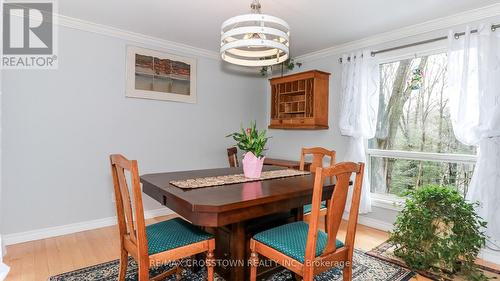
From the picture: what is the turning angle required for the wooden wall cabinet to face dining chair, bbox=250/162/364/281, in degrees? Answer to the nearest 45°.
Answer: approximately 45° to its left

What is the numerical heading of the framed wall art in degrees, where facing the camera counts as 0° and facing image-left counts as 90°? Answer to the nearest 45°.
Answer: approximately 315°

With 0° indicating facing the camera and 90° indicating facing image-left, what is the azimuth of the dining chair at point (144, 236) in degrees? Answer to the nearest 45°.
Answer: approximately 225°

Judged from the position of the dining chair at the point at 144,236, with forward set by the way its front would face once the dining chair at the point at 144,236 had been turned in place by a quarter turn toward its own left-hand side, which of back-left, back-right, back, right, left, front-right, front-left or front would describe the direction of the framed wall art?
front-right

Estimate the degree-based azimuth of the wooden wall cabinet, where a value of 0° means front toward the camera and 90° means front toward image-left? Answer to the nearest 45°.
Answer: approximately 45°

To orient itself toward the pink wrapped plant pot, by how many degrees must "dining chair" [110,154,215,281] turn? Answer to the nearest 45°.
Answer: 0° — it already faces it

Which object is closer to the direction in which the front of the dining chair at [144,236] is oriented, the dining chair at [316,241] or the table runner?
the table runner

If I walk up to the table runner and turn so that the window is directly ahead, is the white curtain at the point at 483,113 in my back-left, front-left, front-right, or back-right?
front-right

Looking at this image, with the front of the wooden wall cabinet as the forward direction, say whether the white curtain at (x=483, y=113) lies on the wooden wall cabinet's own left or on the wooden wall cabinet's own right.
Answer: on the wooden wall cabinet's own left

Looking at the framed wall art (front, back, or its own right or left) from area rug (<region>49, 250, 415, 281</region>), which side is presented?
front

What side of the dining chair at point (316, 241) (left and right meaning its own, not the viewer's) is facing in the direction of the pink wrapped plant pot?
front

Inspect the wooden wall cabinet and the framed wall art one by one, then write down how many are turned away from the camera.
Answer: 0

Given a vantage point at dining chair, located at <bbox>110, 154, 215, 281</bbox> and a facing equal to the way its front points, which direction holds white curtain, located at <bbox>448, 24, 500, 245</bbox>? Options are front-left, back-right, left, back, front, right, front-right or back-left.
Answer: front-right

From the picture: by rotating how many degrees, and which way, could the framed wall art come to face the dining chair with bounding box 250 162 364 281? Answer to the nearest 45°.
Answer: approximately 45° to its right

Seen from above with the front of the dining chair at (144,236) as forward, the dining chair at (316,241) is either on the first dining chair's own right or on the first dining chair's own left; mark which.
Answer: on the first dining chair's own right

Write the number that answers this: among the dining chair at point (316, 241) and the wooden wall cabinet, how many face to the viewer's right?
0

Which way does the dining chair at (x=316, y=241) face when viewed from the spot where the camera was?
facing away from the viewer and to the left of the viewer

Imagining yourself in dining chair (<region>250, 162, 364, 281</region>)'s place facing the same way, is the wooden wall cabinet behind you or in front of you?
in front

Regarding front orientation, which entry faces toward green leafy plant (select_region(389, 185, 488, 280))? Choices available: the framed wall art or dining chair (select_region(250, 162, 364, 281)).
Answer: the framed wall art
